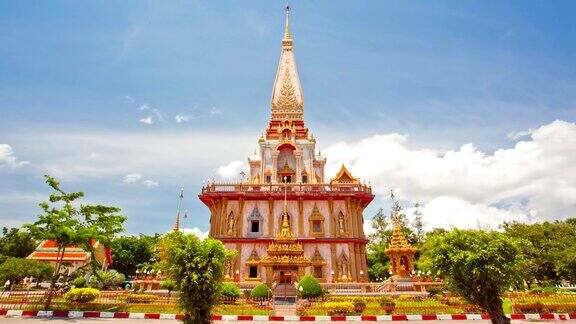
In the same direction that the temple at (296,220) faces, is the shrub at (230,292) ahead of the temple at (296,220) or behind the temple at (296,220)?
ahead

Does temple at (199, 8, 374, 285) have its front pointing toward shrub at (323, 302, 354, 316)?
yes

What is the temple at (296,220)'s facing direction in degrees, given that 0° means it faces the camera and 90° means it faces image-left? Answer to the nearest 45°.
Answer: approximately 0°

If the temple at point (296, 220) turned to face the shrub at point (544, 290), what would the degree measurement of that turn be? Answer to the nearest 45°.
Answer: approximately 90° to its left

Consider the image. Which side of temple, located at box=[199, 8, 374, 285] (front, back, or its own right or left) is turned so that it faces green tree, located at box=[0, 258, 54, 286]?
right

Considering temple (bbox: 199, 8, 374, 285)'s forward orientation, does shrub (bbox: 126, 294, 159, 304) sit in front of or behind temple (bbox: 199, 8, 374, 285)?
in front

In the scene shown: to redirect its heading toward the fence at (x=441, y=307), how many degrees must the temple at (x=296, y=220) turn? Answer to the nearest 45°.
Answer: approximately 45° to its left

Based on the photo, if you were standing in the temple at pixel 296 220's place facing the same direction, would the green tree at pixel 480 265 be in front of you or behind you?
in front

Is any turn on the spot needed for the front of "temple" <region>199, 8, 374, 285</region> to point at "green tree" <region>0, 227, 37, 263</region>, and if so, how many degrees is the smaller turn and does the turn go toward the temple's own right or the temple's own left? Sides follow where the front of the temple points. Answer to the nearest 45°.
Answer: approximately 90° to the temple's own right
